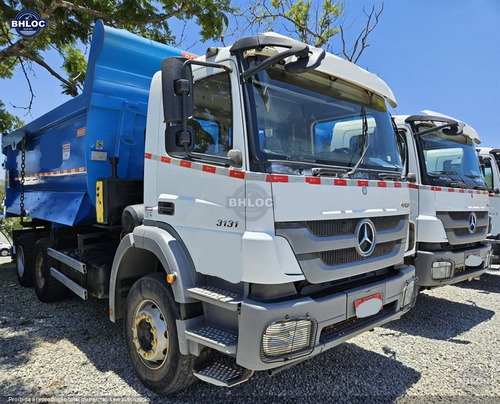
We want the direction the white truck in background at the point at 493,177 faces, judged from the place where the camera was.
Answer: facing the viewer and to the right of the viewer

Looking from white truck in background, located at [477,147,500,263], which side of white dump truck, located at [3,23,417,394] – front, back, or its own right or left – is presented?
left

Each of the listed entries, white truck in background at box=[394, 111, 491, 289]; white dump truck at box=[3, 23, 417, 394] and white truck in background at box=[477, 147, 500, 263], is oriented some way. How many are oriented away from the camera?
0

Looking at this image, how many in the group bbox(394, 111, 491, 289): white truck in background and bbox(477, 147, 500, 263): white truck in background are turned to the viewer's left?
0

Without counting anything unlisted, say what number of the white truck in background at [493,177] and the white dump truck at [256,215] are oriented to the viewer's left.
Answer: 0

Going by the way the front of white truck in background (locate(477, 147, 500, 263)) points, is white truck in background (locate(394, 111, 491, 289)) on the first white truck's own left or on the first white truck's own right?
on the first white truck's own right

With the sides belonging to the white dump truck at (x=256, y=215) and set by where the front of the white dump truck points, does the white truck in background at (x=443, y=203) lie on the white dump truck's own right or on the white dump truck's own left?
on the white dump truck's own left

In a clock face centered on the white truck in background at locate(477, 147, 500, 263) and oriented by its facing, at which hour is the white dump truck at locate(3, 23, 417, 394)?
The white dump truck is roughly at 2 o'clock from the white truck in background.

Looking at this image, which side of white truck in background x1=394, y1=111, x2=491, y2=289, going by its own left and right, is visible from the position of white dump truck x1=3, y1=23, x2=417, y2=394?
right
